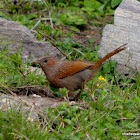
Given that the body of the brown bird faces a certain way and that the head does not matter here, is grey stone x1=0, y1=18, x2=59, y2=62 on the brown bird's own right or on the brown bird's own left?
on the brown bird's own right

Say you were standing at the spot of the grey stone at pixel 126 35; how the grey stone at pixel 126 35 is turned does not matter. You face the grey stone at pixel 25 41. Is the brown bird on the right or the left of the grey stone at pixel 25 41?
left

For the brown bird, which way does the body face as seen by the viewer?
to the viewer's left

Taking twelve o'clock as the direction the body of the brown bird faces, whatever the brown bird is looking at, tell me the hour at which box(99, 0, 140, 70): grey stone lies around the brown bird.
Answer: The grey stone is roughly at 4 o'clock from the brown bird.
